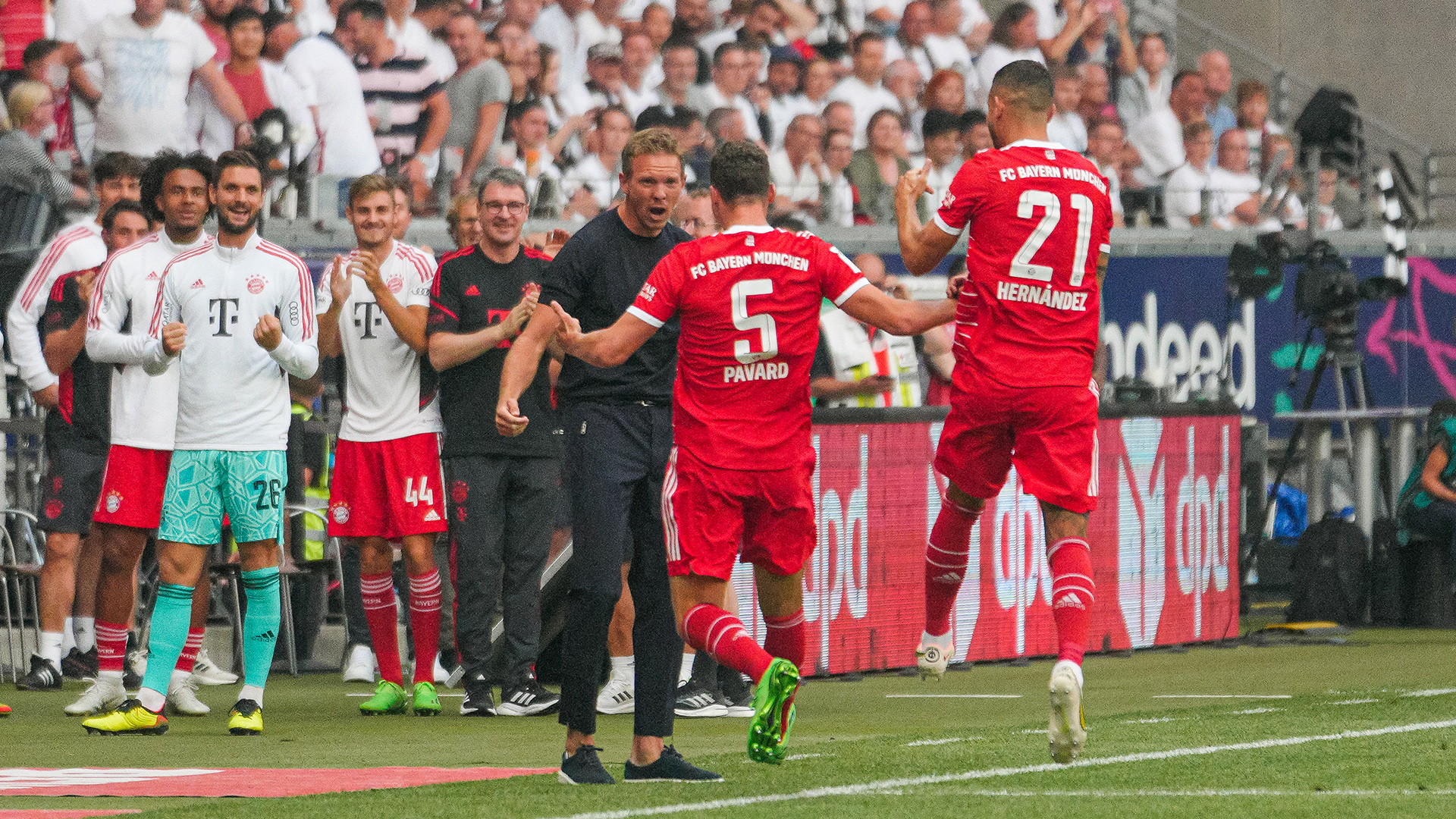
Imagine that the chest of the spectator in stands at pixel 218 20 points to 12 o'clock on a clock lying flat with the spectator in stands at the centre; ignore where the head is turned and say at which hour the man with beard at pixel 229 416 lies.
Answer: The man with beard is roughly at 12 o'clock from the spectator in stands.

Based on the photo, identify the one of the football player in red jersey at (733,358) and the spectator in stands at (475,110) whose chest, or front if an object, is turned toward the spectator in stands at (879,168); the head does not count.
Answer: the football player in red jersey

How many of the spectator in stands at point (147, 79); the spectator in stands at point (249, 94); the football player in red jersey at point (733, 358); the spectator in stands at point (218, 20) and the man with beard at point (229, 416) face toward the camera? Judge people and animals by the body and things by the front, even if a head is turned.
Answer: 4

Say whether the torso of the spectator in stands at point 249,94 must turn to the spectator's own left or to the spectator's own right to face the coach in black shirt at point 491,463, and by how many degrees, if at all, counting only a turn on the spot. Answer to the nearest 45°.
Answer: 0° — they already face them

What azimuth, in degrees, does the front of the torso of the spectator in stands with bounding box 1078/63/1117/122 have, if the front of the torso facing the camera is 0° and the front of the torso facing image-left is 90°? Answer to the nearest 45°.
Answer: approximately 45°

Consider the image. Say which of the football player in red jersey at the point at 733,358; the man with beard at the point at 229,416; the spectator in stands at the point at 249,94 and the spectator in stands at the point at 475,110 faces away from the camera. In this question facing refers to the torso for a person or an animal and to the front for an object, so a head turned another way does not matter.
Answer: the football player in red jersey

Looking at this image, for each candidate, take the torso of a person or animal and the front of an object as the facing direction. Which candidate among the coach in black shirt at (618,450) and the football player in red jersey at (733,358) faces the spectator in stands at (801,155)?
the football player in red jersey

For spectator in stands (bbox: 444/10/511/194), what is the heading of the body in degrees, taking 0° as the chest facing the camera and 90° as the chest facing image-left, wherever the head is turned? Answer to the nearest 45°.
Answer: approximately 45°
